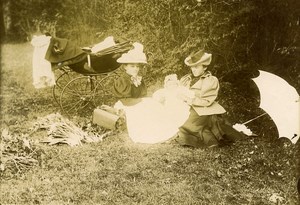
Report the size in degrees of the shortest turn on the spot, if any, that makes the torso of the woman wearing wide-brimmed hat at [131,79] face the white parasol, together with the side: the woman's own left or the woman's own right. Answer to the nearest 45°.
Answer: approximately 45° to the woman's own left

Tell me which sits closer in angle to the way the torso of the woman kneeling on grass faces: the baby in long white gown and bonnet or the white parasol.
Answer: the baby in long white gown and bonnet

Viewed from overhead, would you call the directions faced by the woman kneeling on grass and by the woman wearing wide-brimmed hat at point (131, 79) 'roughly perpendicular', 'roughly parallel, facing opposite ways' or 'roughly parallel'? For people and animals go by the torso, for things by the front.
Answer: roughly perpendicular

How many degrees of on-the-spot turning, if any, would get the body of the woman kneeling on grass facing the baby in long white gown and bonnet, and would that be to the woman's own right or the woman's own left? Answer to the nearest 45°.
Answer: approximately 45° to the woman's own right

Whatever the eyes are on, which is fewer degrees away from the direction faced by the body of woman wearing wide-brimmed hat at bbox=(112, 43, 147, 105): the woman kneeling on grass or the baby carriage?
the woman kneeling on grass

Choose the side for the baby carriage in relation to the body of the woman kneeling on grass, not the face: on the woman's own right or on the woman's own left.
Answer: on the woman's own right

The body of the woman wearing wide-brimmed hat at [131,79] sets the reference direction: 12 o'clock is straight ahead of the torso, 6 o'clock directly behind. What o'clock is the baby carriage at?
The baby carriage is roughly at 5 o'clock from the woman wearing wide-brimmed hat.

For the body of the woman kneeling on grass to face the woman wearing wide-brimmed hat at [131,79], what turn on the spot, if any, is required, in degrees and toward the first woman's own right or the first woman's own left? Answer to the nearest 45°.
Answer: approximately 45° to the first woman's own right

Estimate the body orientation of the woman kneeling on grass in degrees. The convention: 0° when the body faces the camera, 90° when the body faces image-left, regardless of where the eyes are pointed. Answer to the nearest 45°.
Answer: approximately 45°
